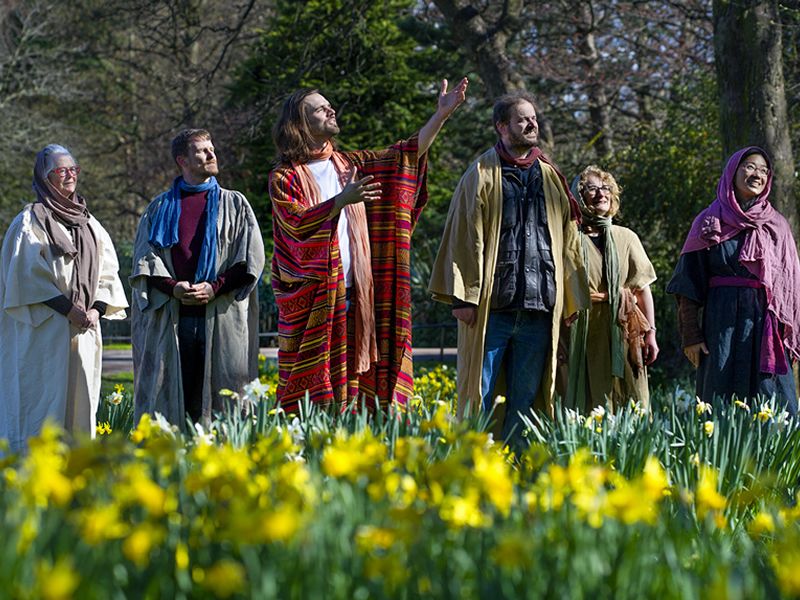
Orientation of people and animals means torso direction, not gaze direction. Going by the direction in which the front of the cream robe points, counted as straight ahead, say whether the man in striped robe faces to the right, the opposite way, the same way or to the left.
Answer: the same way

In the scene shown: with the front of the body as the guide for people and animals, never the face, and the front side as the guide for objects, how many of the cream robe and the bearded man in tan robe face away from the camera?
0

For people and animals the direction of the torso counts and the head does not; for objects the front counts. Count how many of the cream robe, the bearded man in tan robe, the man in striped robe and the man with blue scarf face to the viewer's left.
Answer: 0

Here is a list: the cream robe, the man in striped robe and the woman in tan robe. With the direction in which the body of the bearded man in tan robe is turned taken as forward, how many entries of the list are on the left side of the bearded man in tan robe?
1

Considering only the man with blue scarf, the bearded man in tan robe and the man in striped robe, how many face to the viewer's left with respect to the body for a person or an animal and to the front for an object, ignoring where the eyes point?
0

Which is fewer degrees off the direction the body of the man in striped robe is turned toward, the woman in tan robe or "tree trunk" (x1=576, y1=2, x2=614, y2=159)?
the woman in tan robe

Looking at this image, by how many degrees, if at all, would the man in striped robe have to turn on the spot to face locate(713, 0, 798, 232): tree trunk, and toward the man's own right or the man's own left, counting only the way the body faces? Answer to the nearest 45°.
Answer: approximately 90° to the man's own left

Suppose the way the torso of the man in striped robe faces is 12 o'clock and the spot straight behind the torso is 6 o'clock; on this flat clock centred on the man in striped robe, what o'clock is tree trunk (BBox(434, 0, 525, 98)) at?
The tree trunk is roughly at 8 o'clock from the man in striped robe.

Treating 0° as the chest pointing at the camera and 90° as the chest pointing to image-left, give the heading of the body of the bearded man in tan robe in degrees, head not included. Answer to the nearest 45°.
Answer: approximately 315°

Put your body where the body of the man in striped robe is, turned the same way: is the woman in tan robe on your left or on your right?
on your left

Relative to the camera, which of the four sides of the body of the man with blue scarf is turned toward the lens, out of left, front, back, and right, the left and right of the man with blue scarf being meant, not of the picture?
front

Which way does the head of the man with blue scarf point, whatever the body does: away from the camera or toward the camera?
toward the camera

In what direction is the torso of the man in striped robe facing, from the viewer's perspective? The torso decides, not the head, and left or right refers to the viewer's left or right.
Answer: facing the viewer and to the right of the viewer

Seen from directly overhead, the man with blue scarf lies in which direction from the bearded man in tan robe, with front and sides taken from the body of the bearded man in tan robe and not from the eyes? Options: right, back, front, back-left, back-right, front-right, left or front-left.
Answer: back-right

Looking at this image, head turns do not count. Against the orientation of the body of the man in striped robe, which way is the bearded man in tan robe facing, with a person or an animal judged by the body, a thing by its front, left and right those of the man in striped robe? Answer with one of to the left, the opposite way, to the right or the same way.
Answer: the same way
